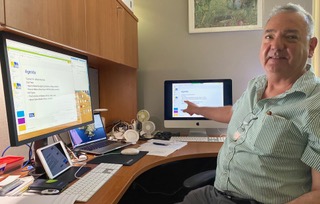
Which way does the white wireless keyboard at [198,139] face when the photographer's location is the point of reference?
facing the viewer

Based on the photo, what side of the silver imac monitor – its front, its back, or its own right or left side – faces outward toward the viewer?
front

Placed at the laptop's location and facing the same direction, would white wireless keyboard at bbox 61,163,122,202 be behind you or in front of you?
in front

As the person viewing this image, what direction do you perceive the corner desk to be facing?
facing the viewer and to the right of the viewer

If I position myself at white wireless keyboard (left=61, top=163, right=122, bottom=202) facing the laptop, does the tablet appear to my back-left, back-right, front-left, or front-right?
front-left

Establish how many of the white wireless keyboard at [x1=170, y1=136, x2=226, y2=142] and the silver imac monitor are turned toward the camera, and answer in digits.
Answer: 2

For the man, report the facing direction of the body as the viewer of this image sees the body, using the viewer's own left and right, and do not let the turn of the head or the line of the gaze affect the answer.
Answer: facing the viewer and to the left of the viewer

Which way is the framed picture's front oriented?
toward the camera

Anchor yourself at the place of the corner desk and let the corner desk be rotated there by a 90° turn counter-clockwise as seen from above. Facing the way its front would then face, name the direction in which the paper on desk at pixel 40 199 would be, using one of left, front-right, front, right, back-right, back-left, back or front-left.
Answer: back

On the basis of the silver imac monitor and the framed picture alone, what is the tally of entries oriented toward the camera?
2
